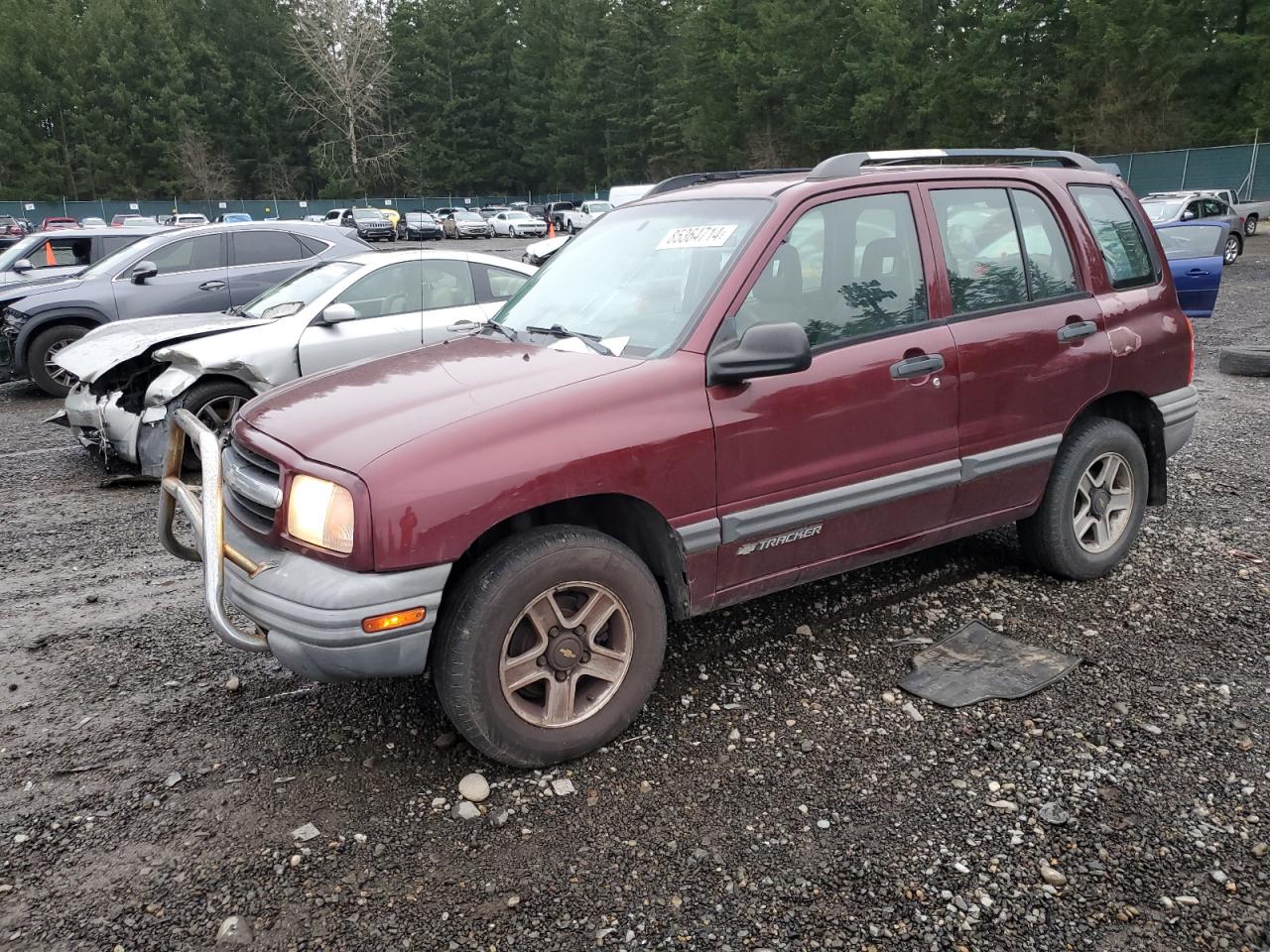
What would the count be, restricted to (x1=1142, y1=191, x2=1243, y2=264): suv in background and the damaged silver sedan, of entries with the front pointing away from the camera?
0

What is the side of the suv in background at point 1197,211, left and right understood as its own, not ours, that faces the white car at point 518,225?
right

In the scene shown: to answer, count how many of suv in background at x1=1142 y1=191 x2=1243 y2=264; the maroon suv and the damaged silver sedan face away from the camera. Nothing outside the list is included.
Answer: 0

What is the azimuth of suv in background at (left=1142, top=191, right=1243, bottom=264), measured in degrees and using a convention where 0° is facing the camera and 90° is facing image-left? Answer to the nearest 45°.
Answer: approximately 45°

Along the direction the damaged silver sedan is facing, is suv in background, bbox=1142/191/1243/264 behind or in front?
behind

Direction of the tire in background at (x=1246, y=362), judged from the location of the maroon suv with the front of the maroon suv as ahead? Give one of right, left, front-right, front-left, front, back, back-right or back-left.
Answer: back

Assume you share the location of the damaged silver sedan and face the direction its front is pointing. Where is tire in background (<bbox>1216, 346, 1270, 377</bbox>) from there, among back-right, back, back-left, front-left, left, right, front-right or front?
back-left

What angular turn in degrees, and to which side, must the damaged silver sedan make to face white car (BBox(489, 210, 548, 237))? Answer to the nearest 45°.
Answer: approximately 135° to its right

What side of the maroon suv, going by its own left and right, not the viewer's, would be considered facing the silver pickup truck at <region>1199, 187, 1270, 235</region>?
back

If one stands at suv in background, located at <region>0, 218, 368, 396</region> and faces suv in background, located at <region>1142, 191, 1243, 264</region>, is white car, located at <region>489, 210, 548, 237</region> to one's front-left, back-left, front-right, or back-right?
front-left

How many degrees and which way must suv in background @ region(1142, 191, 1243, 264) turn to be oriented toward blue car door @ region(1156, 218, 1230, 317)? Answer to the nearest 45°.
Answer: approximately 45° to its left

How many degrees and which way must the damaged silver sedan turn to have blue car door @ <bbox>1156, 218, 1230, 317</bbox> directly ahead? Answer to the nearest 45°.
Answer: approximately 135° to its left

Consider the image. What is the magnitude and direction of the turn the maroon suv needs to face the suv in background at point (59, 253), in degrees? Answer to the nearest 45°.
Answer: approximately 90° to its right

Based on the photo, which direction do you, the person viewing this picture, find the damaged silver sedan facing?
facing the viewer and to the left of the viewer

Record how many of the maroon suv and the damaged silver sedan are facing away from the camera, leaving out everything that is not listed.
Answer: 0
